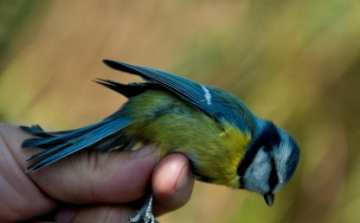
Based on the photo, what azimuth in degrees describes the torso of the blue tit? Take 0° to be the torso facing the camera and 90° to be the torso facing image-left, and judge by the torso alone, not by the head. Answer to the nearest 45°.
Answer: approximately 270°
